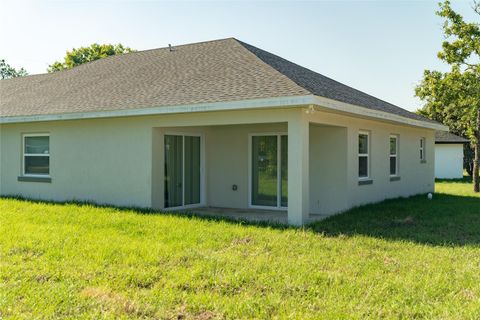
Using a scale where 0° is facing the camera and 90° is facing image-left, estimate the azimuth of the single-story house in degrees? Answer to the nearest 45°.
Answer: approximately 225°

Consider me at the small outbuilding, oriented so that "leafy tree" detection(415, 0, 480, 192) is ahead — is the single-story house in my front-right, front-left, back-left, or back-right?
front-right

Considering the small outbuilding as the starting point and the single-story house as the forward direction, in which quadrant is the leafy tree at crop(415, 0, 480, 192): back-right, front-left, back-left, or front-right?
front-left

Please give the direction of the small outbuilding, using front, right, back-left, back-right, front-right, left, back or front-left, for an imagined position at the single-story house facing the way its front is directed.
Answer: front

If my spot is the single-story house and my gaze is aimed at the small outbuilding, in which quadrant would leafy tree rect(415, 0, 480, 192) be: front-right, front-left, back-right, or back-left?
front-right

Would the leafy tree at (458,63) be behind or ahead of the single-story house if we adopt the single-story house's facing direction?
ahead
